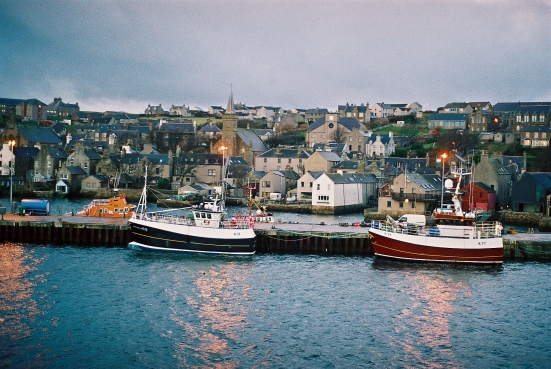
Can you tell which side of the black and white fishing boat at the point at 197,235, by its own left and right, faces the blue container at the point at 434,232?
back

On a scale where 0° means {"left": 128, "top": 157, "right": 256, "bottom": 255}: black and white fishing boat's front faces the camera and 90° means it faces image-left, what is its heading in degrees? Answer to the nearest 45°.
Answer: approximately 90°
